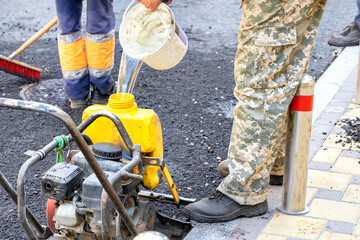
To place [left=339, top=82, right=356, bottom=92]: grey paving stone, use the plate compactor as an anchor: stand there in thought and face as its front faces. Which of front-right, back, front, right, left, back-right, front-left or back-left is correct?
front

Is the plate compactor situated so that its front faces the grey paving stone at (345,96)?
yes

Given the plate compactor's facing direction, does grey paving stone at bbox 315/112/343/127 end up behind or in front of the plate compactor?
in front

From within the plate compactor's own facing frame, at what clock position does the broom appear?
The broom is roughly at 10 o'clock from the plate compactor.

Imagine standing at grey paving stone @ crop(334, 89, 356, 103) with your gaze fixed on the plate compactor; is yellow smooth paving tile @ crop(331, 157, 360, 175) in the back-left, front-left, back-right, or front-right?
front-left

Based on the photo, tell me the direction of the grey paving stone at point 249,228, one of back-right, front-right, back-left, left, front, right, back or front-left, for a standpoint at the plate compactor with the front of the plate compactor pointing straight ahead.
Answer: front-right

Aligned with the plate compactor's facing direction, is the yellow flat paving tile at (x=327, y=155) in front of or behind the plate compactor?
in front

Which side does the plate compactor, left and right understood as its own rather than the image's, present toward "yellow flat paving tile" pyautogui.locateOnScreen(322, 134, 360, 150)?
front

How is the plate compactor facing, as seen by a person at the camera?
facing away from the viewer and to the right of the viewer

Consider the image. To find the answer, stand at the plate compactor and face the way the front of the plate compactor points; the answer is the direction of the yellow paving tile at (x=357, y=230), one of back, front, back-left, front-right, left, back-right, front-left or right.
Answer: front-right

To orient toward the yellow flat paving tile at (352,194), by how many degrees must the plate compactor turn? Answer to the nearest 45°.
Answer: approximately 45° to its right
